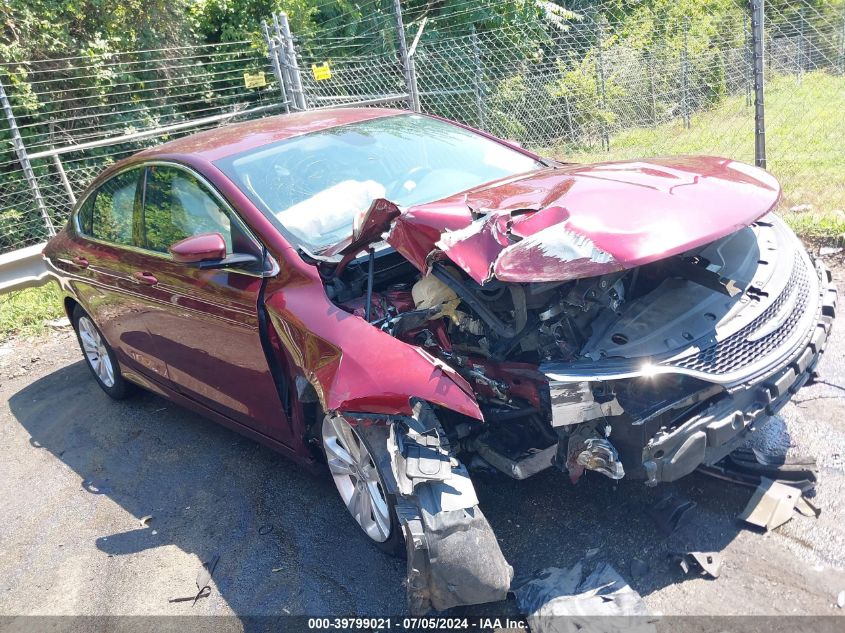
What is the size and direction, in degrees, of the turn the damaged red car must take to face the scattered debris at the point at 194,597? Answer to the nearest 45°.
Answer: approximately 135° to its right

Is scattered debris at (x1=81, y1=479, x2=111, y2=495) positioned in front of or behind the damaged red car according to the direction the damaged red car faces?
behind

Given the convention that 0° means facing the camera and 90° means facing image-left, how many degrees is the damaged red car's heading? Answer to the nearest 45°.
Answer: approximately 315°

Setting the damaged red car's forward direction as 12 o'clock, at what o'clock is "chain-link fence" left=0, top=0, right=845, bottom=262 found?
The chain-link fence is roughly at 8 o'clock from the damaged red car.

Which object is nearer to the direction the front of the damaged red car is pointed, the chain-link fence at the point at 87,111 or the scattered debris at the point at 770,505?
the scattered debris

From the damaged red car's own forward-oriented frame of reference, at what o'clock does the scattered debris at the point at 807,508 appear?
The scattered debris is roughly at 11 o'clock from the damaged red car.

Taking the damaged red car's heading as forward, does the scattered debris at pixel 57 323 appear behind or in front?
behind

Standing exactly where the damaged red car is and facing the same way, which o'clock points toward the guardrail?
The guardrail is roughly at 6 o'clock from the damaged red car.

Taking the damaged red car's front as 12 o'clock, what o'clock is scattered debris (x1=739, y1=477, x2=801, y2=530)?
The scattered debris is roughly at 11 o'clock from the damaged red car.
